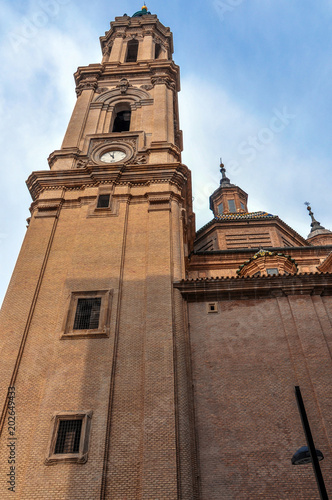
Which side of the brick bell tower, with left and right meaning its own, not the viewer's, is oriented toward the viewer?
front
